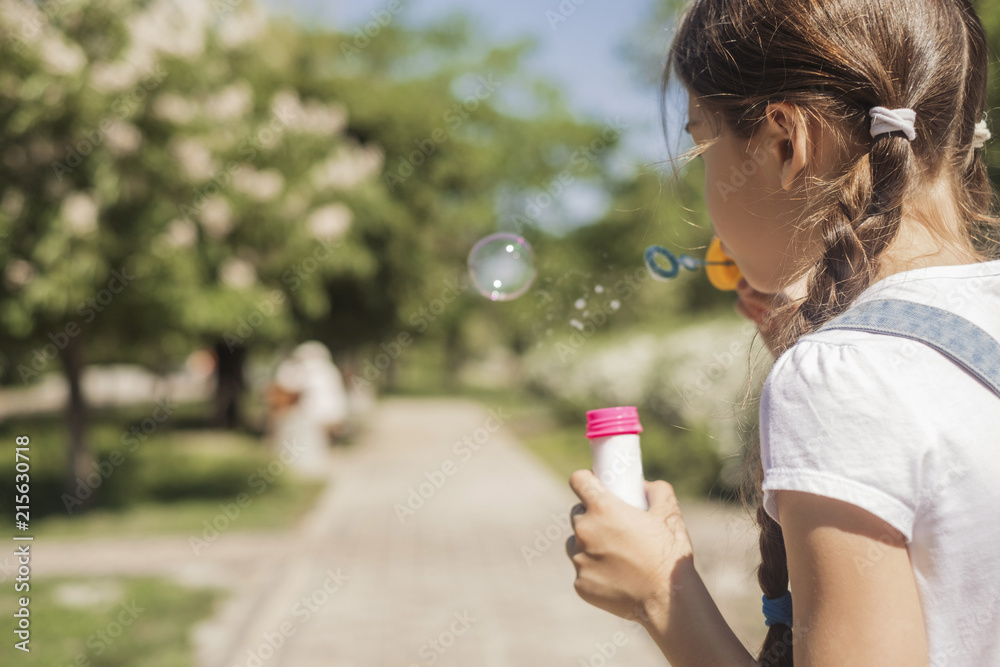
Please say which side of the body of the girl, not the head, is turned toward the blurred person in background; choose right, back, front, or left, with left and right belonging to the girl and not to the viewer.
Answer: front

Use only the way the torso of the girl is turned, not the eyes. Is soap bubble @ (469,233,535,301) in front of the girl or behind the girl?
in front

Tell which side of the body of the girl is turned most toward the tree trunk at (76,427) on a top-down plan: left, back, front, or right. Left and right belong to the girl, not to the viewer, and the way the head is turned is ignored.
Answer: front

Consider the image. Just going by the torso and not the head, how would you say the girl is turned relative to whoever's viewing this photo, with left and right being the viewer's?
facing away from the viewer and to the left of the viewer

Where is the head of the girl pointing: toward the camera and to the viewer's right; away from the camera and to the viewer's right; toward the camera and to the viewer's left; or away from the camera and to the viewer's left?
away from the camera and to the viewer's left

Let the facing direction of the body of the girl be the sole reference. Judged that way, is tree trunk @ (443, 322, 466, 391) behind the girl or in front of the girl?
in front
